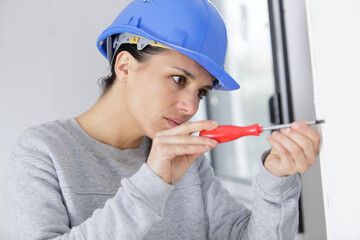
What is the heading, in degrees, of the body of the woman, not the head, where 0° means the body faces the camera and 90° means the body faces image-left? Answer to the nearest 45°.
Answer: approximately 315°

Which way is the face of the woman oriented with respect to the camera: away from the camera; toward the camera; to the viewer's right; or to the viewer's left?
to the viewer's right
